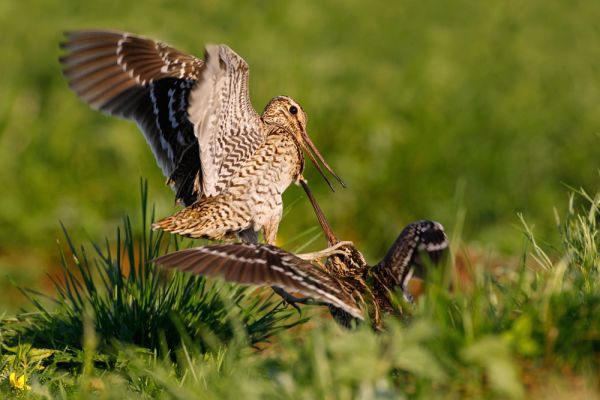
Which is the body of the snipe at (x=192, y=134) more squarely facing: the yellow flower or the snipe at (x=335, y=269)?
the snipe

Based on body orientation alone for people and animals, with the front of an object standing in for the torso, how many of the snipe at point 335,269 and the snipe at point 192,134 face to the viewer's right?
1

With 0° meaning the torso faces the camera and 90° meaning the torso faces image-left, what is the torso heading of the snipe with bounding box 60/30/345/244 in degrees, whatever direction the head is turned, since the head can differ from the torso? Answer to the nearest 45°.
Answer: approximately 270°

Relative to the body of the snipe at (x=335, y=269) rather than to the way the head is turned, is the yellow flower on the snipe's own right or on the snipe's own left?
on the snipe's own left

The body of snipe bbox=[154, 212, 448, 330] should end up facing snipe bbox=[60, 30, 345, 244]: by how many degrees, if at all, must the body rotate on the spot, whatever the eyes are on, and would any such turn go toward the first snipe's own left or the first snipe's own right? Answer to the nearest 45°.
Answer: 0° — it already faces it

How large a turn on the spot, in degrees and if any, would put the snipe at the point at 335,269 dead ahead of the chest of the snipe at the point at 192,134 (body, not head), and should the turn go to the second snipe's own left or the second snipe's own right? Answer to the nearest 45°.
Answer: approximately 45° to the second snipe's own right

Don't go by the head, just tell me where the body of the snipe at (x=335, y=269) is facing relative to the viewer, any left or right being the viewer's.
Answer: facing away from the viewer and to the left of the viewer

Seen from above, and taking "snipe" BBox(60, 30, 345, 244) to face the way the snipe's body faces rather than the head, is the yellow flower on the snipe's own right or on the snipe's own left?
on the snipe's own right
